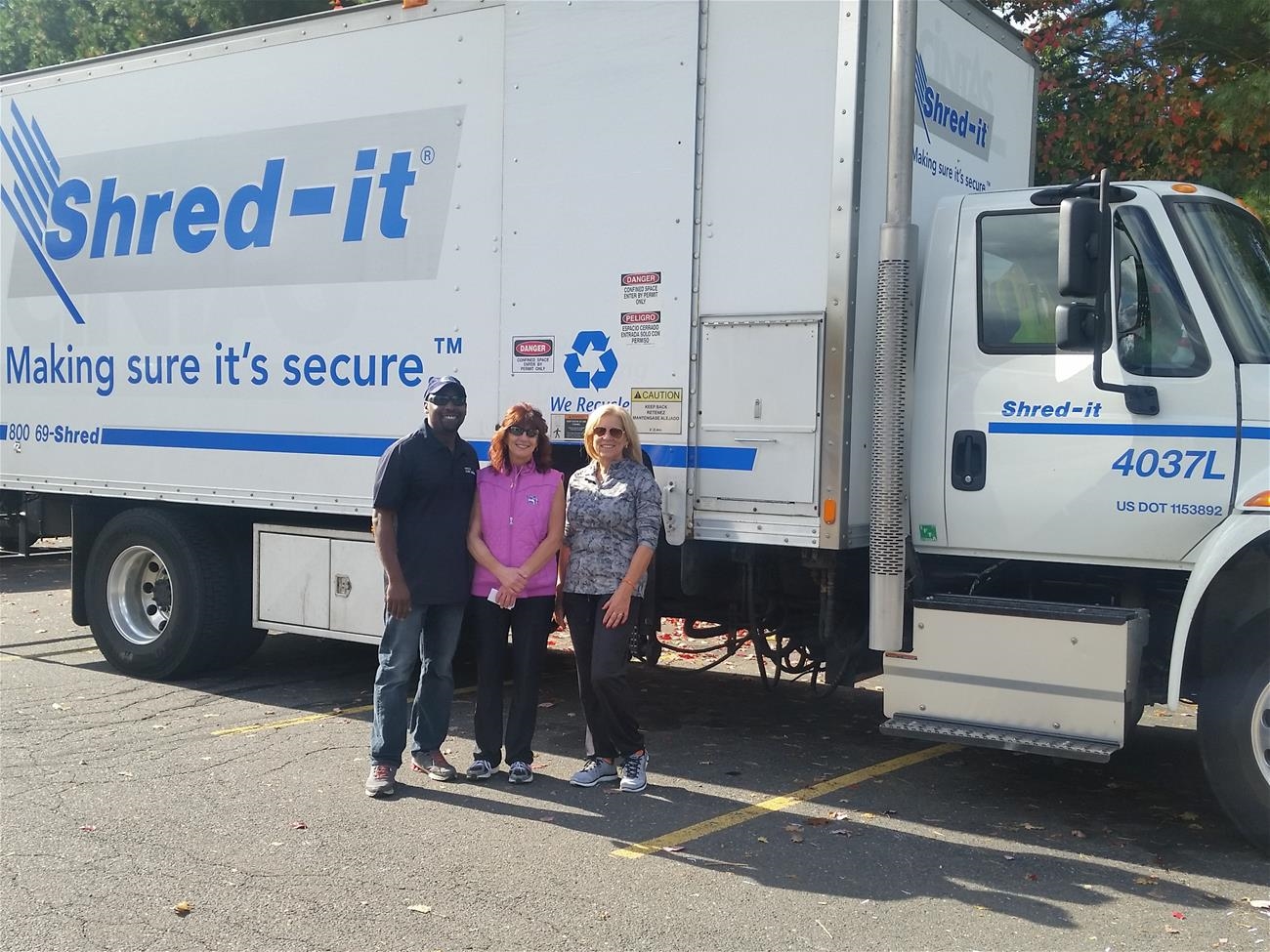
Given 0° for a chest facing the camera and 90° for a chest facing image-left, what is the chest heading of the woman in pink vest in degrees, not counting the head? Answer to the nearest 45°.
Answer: approximately 0°

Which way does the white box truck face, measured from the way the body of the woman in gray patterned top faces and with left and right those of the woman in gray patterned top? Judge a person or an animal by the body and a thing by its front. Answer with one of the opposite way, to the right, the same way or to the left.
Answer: to the left

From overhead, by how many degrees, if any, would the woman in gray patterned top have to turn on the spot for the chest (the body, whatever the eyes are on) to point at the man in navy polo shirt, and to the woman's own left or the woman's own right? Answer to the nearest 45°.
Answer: approximately 45° to the woman's own right
